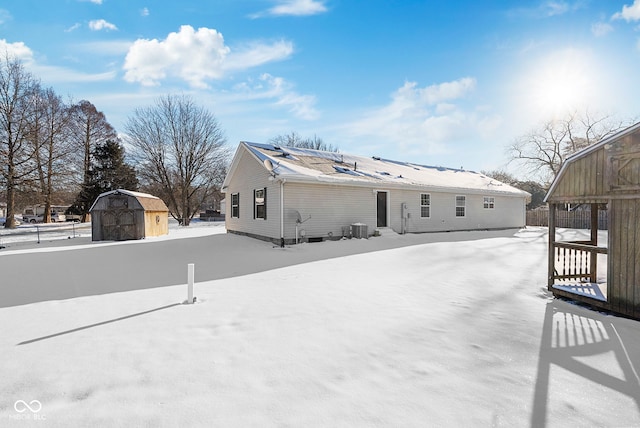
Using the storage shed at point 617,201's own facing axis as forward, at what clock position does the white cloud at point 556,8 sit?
The white cloud is roughly at 4 o'clock from the storage shed.

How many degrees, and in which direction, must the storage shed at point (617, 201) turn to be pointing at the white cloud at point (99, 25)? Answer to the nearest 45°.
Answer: approximately 45° to its right

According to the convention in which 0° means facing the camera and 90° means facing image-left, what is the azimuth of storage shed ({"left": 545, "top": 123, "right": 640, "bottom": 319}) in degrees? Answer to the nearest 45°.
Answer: approximately 45°

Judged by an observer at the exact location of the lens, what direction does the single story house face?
facing away from the viewer and to the left of the viewer
